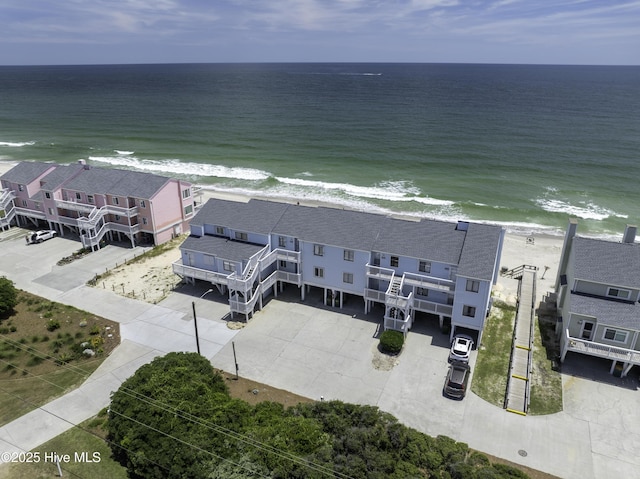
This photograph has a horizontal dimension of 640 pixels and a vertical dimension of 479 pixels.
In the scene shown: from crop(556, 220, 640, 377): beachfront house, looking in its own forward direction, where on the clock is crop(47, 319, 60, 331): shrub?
The shrub is roughly at 2 o'clock from the beachfront house.

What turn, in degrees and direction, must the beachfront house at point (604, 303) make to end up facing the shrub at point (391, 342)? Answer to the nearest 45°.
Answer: approximately 45° to its right

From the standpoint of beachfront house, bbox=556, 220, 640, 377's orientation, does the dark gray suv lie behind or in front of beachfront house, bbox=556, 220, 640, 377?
in front

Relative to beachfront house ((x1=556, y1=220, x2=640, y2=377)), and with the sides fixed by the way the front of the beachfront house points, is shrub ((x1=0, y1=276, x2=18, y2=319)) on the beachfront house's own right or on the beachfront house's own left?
on the beachfront house's own right

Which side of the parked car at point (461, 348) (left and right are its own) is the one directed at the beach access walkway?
right

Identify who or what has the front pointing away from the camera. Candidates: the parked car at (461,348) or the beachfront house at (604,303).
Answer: the parked car

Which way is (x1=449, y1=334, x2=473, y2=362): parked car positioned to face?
away from the camera

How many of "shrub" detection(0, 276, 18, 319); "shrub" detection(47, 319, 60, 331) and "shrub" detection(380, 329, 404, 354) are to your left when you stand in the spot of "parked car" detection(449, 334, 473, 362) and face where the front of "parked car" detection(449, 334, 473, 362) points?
3

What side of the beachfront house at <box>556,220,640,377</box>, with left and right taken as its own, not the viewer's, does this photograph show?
front

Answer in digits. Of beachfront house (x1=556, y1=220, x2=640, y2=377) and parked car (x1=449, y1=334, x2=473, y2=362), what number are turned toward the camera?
1

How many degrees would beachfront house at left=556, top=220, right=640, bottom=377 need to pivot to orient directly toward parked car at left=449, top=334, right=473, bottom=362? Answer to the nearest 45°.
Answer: approximately 45° to its right

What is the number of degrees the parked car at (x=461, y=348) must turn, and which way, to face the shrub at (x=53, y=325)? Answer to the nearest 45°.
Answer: approximately 90° to its left

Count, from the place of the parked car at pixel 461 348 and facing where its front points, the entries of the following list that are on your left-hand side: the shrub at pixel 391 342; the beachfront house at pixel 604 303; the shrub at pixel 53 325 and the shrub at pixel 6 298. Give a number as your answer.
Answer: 3

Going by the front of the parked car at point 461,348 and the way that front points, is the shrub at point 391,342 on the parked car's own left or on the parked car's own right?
on the parked car's own left

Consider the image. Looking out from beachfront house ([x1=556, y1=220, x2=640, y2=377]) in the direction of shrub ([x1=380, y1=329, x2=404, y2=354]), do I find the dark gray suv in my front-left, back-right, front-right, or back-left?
front-left

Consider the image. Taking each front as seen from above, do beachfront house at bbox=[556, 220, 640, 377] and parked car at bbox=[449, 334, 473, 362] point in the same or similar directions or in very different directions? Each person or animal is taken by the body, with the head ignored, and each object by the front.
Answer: very different directions

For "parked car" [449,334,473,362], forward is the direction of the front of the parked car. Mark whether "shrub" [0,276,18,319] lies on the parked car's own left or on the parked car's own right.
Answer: on the parked car's own left

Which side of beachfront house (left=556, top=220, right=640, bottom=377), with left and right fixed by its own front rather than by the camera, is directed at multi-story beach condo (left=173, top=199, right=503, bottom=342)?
right
